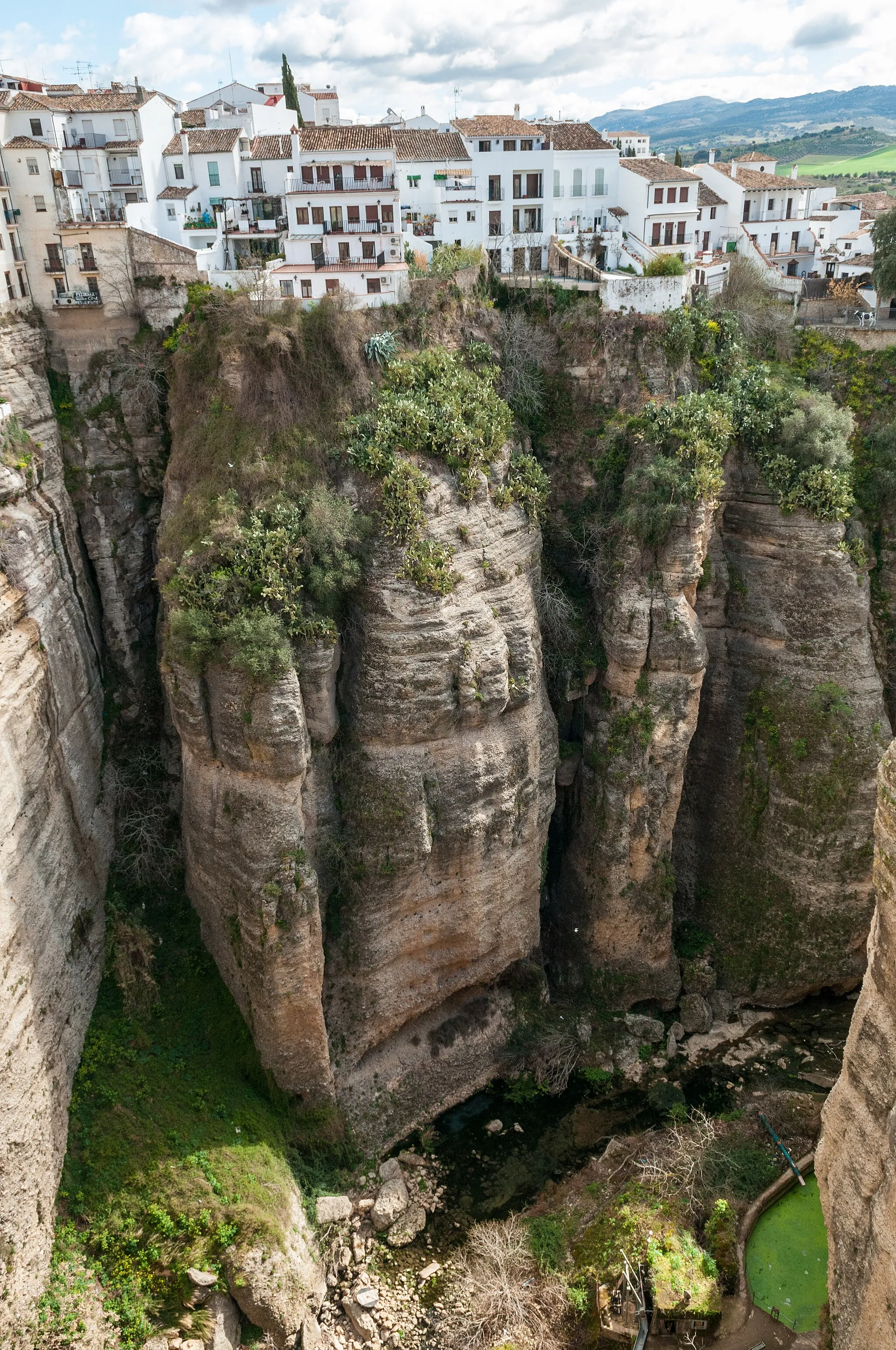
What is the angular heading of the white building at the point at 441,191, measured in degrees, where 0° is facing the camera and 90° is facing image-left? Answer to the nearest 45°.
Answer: approximately 0°

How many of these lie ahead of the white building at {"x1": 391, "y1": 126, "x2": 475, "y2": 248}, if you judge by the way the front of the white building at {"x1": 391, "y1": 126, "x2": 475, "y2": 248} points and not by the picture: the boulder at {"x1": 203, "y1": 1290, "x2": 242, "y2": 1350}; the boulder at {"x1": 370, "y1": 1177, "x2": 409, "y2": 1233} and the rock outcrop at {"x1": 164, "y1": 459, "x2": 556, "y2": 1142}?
3

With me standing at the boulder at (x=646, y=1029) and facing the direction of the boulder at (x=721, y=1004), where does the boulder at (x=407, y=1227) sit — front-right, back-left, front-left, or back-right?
back-right

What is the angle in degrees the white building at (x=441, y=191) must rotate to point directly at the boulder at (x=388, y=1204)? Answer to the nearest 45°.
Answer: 0° — it already faces it

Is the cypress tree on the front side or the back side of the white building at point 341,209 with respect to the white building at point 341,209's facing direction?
on the back side

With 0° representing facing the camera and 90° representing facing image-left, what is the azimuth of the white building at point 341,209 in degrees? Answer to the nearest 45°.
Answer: approximately 0°

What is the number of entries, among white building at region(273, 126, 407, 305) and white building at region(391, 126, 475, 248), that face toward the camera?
2

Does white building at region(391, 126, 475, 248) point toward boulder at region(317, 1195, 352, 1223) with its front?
yes

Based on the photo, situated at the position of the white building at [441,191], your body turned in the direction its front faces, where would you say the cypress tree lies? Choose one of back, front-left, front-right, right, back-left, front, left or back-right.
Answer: back-right
